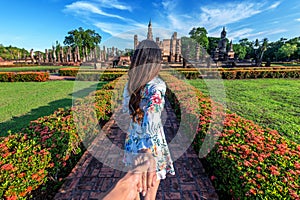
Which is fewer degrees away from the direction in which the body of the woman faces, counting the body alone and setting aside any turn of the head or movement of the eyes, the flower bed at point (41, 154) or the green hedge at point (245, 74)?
the green hedge

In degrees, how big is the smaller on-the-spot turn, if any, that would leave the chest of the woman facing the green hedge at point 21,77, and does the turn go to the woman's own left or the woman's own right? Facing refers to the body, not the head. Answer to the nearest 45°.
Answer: approximately 90° to the woman's own left

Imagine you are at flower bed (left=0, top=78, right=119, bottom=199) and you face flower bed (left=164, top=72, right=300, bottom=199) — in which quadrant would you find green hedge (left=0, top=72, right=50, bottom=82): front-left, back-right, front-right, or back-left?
back-left

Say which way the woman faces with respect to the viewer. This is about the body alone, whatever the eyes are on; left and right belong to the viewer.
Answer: facing away from the viewer and to the right of the viewer

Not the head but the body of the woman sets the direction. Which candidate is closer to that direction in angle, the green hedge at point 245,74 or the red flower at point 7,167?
the green hedge

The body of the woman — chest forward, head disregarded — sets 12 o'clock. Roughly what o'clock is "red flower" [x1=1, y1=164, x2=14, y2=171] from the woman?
The red flower is roughly at 8 o'clock from the woman.

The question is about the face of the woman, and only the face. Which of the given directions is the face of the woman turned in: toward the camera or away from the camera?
away from the camera

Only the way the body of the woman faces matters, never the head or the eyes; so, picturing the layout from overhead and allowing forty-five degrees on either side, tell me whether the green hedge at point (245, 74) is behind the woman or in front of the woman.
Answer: in front

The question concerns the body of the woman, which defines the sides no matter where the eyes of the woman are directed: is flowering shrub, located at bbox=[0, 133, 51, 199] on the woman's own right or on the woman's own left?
on the woman's own left
